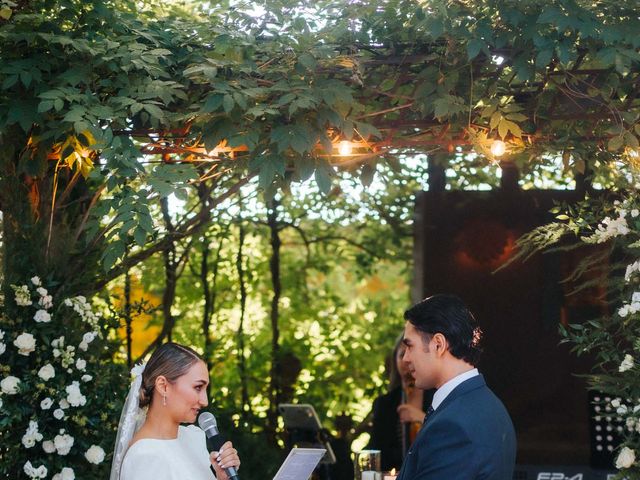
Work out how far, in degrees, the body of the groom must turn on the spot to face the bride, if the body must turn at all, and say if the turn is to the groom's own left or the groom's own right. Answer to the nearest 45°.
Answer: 0° — they already face them

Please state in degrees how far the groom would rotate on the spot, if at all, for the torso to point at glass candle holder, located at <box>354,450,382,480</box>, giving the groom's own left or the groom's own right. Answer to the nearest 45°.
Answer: approximately 45° to the groom's own right

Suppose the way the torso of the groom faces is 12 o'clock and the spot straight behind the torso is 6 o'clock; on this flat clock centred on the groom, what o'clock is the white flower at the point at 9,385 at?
The white flower is roughly at 1 o'clock from the groom.

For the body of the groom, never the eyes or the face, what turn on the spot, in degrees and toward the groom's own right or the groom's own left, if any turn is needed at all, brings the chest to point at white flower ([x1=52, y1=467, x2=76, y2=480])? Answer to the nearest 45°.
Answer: approximately 45° to the groom's own right

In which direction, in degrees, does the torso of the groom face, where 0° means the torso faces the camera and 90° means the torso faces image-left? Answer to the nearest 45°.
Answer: approximately 90°

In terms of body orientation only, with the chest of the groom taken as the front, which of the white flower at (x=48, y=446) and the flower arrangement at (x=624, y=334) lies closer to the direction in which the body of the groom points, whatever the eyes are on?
the white flower

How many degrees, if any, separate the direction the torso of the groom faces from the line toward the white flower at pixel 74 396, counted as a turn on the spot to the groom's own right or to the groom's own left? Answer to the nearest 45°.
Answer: approximately 45° to the groom's own right
